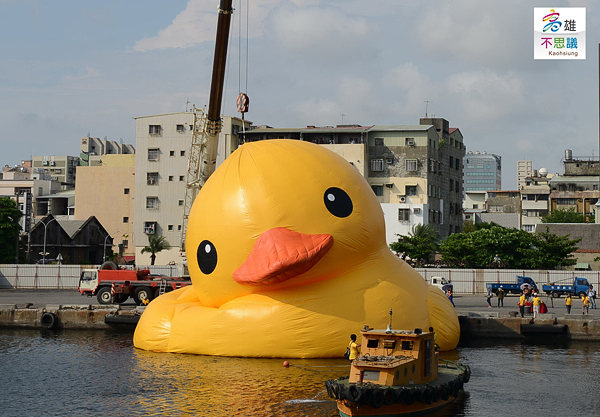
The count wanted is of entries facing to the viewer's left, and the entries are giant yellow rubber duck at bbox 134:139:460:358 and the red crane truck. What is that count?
1

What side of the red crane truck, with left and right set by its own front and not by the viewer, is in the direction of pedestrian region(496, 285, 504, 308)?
back

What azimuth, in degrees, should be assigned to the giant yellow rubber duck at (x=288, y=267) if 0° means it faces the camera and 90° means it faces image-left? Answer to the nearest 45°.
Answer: approximately 0°

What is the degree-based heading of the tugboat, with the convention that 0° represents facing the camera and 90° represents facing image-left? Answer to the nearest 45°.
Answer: approximately 45°

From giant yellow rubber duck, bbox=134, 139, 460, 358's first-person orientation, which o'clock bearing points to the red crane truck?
The red crane truck is roughly at 5 o'clock from the giant yellow rubber duck.

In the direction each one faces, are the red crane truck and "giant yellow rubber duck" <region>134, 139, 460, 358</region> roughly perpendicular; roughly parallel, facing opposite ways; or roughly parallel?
roughly perpendicular

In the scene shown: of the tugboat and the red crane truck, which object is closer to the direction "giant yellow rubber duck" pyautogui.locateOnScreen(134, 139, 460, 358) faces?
the tugboat

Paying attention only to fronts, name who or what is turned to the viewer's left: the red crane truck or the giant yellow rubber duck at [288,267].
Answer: the red crane truck

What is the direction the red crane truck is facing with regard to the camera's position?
facing to the left of the viewer

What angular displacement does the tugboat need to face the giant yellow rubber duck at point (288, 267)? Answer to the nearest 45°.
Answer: approximately 90° to its right

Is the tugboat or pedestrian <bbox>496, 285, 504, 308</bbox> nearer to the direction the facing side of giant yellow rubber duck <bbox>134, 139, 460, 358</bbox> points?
the tugboat

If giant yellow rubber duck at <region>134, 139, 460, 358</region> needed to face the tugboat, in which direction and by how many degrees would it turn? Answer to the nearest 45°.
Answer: approximately 45° to its left

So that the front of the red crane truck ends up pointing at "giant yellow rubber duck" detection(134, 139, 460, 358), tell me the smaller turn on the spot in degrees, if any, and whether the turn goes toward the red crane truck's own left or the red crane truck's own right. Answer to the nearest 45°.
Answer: approximately 90° to the red crane truck's own left
